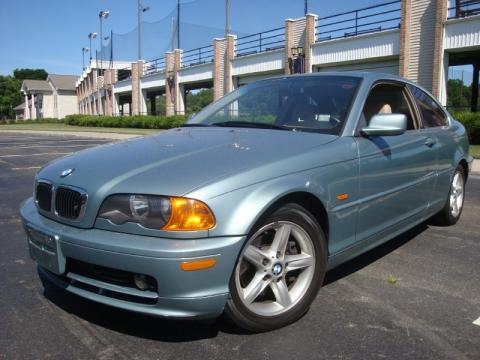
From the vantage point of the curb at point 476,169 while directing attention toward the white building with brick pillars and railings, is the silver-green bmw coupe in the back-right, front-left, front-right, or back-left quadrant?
back-left

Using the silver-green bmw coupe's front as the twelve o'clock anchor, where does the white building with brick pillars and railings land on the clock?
The white building with brick pillars and railings is roughly at 5 o'clock from the silver-green bmw coupe.

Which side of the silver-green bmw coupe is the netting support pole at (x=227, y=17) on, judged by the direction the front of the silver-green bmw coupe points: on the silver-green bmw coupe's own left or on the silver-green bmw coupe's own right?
on the silver-green bmw coupe's own right

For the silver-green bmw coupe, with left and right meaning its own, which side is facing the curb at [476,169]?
back

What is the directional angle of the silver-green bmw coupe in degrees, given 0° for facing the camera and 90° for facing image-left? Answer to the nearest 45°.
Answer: approximately 45°

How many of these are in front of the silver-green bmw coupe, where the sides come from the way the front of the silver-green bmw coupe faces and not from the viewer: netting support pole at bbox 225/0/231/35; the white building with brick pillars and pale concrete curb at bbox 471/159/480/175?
0
